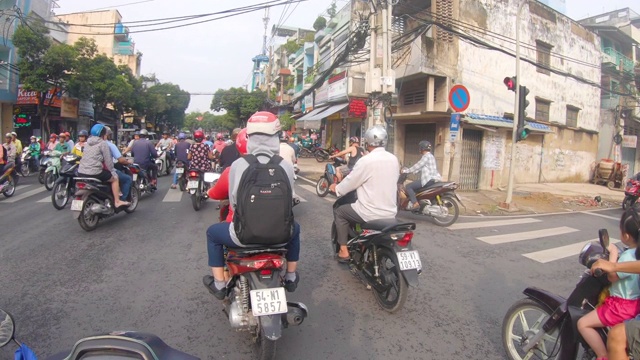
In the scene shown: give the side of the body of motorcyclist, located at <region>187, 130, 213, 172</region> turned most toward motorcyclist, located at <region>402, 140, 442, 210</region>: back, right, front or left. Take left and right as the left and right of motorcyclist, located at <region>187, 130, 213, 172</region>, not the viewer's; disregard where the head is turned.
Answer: right

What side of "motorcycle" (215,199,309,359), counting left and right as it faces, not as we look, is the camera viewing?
back

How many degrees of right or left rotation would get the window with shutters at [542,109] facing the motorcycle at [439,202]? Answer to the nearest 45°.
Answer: approximately 45° to its right

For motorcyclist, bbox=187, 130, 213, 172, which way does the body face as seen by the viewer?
away from the camera

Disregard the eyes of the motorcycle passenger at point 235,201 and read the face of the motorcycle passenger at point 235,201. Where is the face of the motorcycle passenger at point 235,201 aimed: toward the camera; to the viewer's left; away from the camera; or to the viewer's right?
away from the camera

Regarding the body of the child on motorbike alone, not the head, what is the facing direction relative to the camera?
to the viewer's left

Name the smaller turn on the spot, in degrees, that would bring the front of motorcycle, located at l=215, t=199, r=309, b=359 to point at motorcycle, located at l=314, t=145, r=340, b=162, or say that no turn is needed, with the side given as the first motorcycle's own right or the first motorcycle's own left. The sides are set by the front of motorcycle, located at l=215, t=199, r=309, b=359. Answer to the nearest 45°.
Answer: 0° — it already faces it

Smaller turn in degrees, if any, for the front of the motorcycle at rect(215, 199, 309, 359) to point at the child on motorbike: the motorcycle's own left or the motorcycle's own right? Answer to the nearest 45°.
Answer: approximately 90° to the motorcycle's own right
